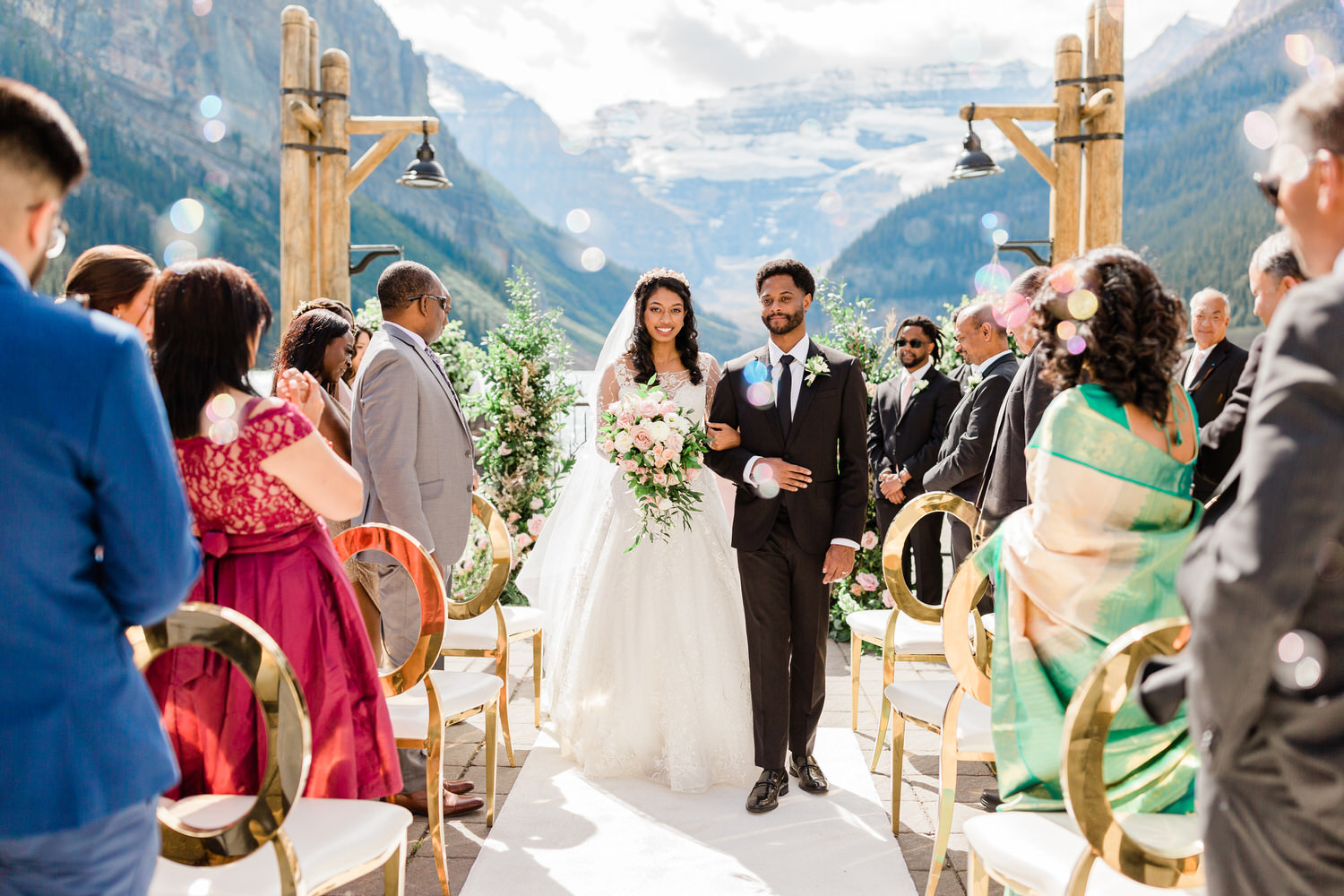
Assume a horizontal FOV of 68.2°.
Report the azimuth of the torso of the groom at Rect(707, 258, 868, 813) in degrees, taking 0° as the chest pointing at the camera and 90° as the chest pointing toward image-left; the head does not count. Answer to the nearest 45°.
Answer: approximately 0°

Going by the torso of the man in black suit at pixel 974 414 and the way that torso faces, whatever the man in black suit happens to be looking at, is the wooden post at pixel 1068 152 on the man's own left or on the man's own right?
on the man's own right

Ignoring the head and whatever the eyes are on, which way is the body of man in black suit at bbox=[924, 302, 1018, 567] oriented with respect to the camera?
to the viewer's left

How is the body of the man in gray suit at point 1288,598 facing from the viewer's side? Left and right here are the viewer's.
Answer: facing away from the viewer and to the left of the viewer

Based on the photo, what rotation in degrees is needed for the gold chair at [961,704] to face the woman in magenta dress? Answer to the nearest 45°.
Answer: approximately 90° to its left

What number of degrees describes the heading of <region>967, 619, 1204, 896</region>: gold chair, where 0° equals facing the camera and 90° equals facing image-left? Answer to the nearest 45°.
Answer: approximately 135°

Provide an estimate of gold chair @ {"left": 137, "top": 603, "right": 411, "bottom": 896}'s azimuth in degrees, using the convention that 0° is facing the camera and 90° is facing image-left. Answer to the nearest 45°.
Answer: approximately 225°

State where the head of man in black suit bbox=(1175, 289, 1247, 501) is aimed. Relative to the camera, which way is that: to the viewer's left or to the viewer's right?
to the viewer's left

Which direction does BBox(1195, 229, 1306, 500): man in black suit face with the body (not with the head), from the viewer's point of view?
to the viewer's left

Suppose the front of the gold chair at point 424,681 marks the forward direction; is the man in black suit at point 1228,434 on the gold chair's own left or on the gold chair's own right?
on the gold chair's own right

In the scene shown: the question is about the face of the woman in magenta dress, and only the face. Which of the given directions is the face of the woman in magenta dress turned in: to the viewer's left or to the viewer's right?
to the viewer's right
